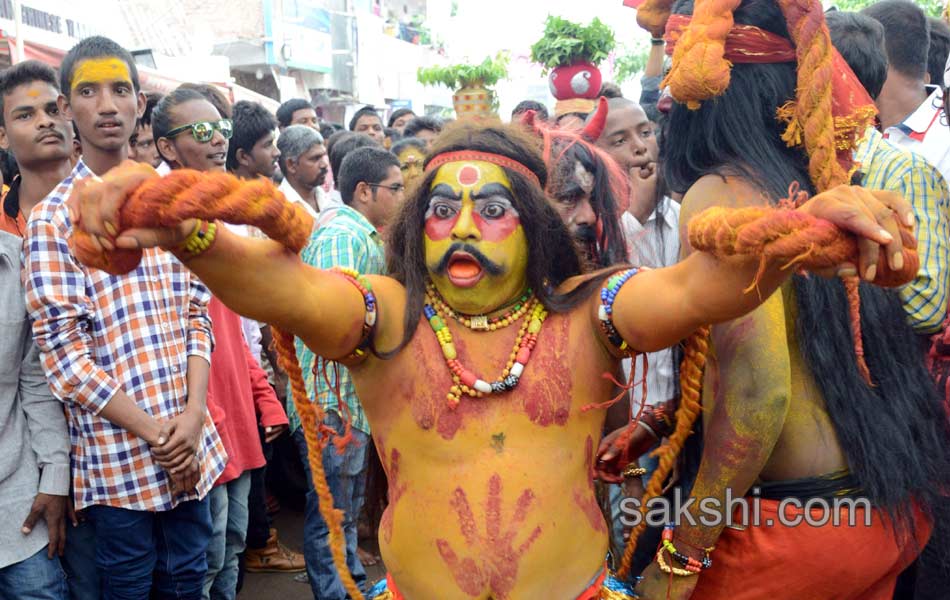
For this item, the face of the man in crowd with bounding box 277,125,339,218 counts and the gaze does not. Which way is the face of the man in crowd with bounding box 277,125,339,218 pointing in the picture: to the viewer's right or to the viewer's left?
to the viewer's right

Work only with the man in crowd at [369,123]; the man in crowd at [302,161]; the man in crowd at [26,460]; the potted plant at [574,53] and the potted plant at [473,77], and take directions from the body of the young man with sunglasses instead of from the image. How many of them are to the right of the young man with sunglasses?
1

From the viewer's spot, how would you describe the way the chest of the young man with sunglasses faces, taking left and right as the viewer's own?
facing the viewer and to the right of the viewer

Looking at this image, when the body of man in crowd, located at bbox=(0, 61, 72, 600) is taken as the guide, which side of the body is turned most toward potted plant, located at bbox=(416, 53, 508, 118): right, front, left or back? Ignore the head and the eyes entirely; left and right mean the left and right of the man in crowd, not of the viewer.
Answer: left

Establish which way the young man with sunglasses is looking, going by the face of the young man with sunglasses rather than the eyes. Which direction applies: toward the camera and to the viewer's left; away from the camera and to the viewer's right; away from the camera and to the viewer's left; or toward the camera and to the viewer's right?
toward the camera and to the viewer's right

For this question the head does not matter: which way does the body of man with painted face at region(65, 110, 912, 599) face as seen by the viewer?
toward the camera

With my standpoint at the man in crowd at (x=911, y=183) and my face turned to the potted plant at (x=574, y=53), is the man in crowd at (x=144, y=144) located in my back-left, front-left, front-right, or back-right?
front-left

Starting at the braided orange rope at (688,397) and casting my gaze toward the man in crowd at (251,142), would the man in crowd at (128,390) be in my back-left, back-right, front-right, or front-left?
front-left

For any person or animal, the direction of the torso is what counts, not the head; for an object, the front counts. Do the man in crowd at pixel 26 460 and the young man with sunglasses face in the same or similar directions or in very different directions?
same or similar directions

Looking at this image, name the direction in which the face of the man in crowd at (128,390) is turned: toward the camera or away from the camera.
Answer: toward the camera
